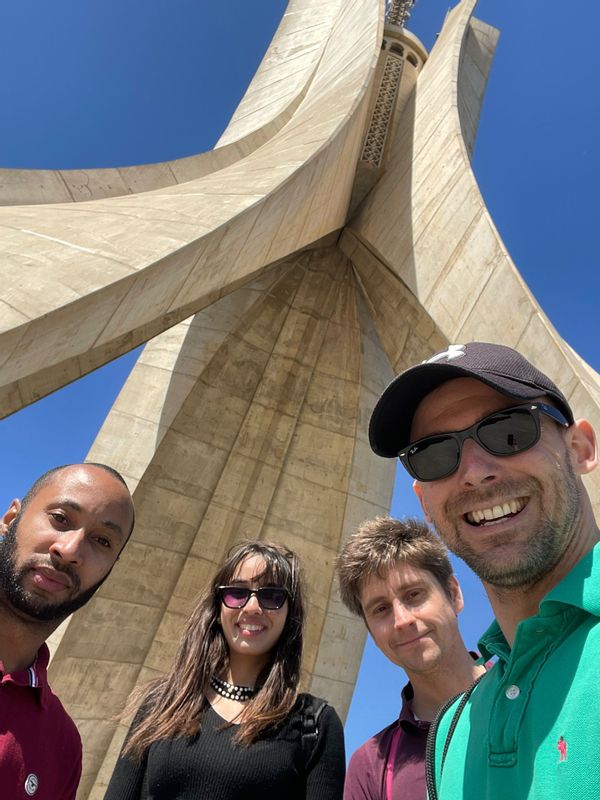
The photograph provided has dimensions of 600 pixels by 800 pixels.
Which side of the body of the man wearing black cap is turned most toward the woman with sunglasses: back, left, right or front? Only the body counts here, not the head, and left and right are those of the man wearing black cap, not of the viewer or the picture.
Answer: right

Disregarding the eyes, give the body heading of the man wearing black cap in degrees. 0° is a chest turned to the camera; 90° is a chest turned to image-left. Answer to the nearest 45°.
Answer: approximately 45°

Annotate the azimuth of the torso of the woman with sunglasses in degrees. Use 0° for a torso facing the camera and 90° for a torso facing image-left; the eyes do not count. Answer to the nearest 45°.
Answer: approximately 0°

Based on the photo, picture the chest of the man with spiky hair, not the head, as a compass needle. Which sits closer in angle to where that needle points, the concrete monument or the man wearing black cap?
the man wearing black cap

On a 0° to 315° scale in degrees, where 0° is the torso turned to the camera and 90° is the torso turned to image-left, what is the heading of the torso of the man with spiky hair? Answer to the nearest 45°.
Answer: approximately 45°
